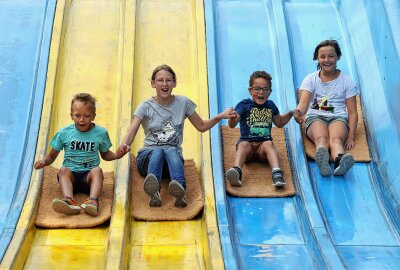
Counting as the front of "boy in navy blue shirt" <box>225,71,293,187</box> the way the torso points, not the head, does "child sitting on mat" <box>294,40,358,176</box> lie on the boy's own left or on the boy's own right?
on the boy's own left

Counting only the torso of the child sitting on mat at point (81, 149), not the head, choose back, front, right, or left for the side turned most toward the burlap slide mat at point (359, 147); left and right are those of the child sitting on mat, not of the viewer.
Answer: left

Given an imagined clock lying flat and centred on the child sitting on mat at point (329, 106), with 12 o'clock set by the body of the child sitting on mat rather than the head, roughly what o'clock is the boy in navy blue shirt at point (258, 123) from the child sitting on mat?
The boy in navy blue shirt is roughly at 2 o'clock from the child sitting on mat.

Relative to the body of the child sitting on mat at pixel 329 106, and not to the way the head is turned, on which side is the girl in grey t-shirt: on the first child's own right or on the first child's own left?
on the first child's own right

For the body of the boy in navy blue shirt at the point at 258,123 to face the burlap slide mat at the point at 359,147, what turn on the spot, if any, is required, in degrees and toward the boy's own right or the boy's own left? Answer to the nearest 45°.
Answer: approximately 90° to the boy's own left

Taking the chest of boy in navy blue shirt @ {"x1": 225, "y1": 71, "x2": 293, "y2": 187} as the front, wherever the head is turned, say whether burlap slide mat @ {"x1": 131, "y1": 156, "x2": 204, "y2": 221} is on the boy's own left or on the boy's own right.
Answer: on the boy's own right

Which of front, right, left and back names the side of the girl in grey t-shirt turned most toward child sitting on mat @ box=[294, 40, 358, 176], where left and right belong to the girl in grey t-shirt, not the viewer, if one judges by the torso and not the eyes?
left
